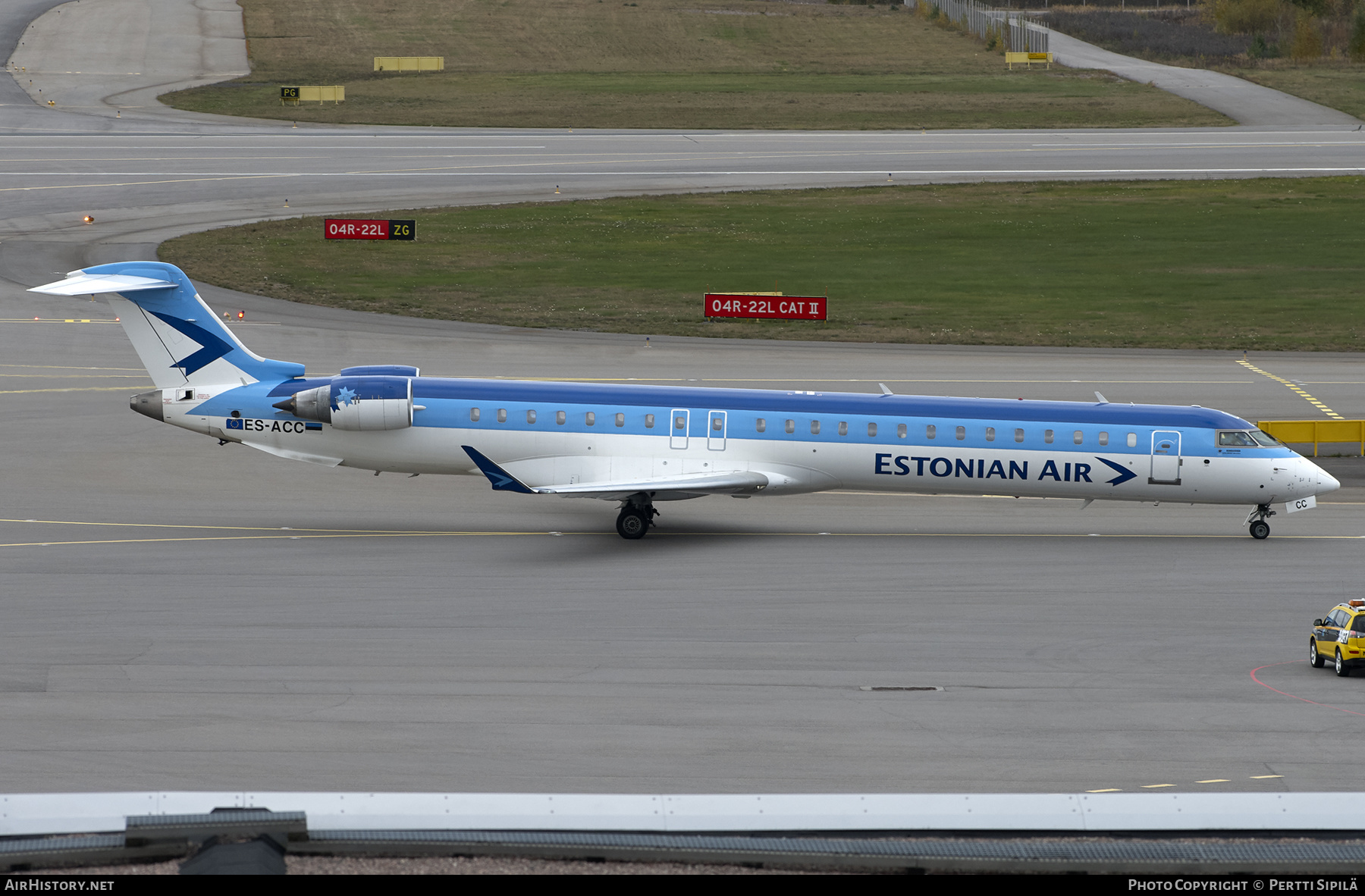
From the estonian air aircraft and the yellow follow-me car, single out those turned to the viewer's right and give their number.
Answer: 1

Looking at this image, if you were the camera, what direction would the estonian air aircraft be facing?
facing to the right of the viewer

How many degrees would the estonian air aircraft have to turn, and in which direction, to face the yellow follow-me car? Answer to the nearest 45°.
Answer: approximately 45° to its right
